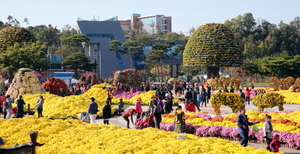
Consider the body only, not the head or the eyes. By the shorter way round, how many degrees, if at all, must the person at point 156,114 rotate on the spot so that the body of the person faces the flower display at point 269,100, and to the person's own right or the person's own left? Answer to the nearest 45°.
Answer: approximately 135° to the person's own right

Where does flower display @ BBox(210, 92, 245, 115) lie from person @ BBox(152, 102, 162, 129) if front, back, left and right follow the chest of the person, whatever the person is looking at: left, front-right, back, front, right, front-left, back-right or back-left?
back-right

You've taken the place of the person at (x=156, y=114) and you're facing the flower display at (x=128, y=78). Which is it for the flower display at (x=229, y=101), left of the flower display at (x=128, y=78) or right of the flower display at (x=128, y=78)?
right
